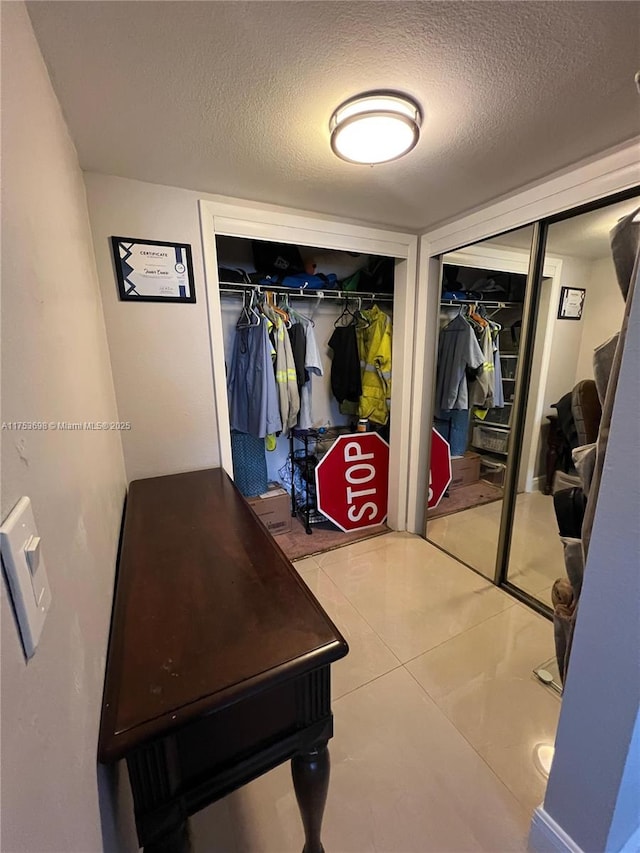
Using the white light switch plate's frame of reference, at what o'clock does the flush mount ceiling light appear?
The flush mount ceiling light is roughly at 10 o'clock from the white light switch plate.

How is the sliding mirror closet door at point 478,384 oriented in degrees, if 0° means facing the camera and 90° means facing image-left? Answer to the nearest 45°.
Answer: approximately 45°

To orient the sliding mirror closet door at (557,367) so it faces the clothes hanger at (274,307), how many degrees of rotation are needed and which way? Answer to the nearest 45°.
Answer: approximately 45° to its right

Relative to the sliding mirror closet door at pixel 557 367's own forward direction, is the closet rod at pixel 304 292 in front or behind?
in front

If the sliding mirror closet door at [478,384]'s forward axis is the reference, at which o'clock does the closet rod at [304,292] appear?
The closet rod is roughly at 1 o'clock from the sliding mirror closet door.

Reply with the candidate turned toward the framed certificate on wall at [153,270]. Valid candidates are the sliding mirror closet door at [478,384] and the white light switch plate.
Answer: the sliding mirror closet door

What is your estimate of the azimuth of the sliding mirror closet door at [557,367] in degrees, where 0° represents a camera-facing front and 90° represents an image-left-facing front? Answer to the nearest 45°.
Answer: approximately 45°

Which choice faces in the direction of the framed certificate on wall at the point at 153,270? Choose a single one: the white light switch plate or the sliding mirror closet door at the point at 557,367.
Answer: the sliding mirror closet door

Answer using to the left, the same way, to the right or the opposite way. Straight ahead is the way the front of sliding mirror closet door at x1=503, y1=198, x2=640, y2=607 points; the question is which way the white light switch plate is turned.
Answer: the opposite way

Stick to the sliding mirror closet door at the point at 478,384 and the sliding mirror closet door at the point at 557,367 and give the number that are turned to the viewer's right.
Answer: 0

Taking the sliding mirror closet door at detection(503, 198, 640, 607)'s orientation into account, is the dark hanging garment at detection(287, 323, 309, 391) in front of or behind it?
in front
